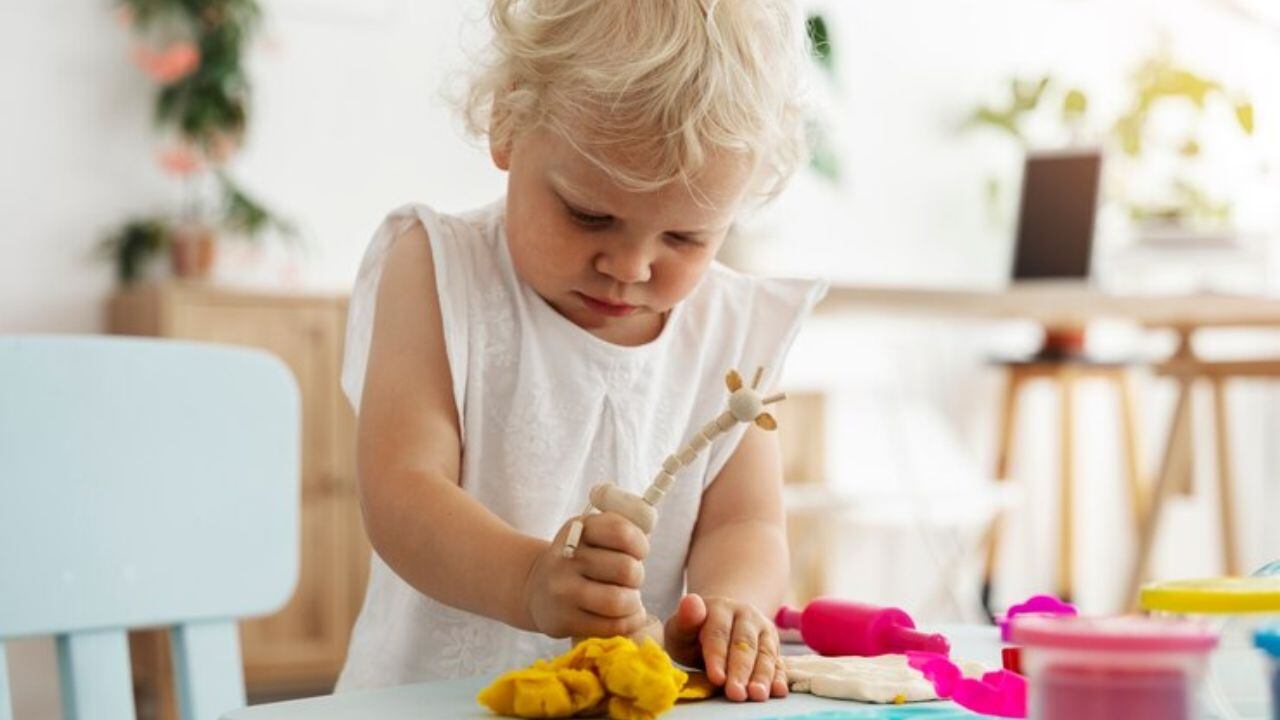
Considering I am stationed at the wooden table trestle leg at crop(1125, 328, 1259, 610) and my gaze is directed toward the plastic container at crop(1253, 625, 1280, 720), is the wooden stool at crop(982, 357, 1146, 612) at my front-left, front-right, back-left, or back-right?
back-right

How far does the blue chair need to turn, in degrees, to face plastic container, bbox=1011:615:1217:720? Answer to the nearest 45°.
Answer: approximately 45° to its right

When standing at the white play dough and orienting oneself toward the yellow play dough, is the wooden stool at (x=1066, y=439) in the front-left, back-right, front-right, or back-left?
back-right
